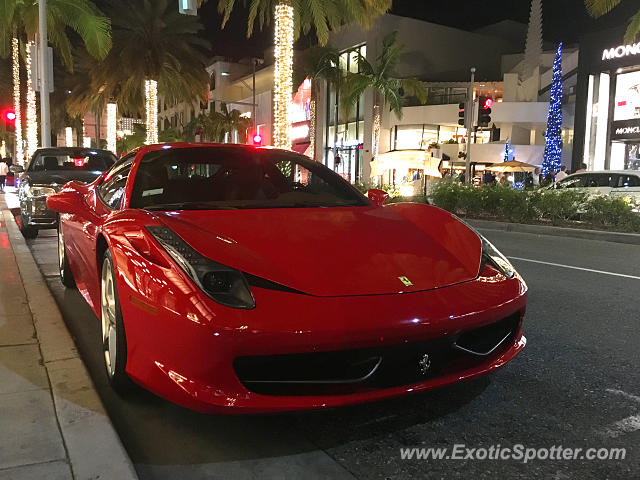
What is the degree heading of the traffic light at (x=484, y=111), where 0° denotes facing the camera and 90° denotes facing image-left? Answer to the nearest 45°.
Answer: approximately 315°

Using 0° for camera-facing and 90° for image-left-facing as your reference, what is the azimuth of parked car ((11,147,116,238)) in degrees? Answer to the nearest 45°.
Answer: approximately 0°

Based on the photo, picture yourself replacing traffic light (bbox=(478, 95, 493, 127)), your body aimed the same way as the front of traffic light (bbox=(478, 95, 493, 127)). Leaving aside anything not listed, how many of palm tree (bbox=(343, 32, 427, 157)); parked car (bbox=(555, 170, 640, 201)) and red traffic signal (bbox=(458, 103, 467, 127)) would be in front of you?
1

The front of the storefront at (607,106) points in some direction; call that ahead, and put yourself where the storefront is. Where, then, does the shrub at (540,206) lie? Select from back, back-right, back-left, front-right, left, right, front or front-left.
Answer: front-left

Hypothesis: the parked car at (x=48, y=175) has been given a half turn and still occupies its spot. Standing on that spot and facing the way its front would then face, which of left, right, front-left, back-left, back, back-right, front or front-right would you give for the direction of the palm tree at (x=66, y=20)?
front

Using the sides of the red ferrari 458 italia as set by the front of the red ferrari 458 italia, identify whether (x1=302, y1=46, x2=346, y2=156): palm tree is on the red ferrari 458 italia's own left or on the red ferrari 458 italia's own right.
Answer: on the red ferrari 458 italia's own left

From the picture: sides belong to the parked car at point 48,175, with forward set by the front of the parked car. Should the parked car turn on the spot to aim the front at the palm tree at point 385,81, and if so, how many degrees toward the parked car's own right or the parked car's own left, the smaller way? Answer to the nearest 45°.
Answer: approximately 135° to the parked car's own left

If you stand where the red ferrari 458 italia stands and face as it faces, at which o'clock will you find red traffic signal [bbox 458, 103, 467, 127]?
The red traffic signal is roughly at 8 o'clock from the red ferrari 458 italia.

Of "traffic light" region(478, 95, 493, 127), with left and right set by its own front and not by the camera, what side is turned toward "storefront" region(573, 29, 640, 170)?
left

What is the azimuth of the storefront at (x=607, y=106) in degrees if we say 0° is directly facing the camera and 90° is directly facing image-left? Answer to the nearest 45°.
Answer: approximately 45°

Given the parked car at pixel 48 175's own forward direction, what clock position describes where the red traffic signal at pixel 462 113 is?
The red traffic signal is roughly at 8 o'clock from the parked car.

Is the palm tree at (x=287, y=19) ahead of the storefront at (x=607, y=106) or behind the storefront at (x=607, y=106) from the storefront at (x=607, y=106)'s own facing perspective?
ahead
